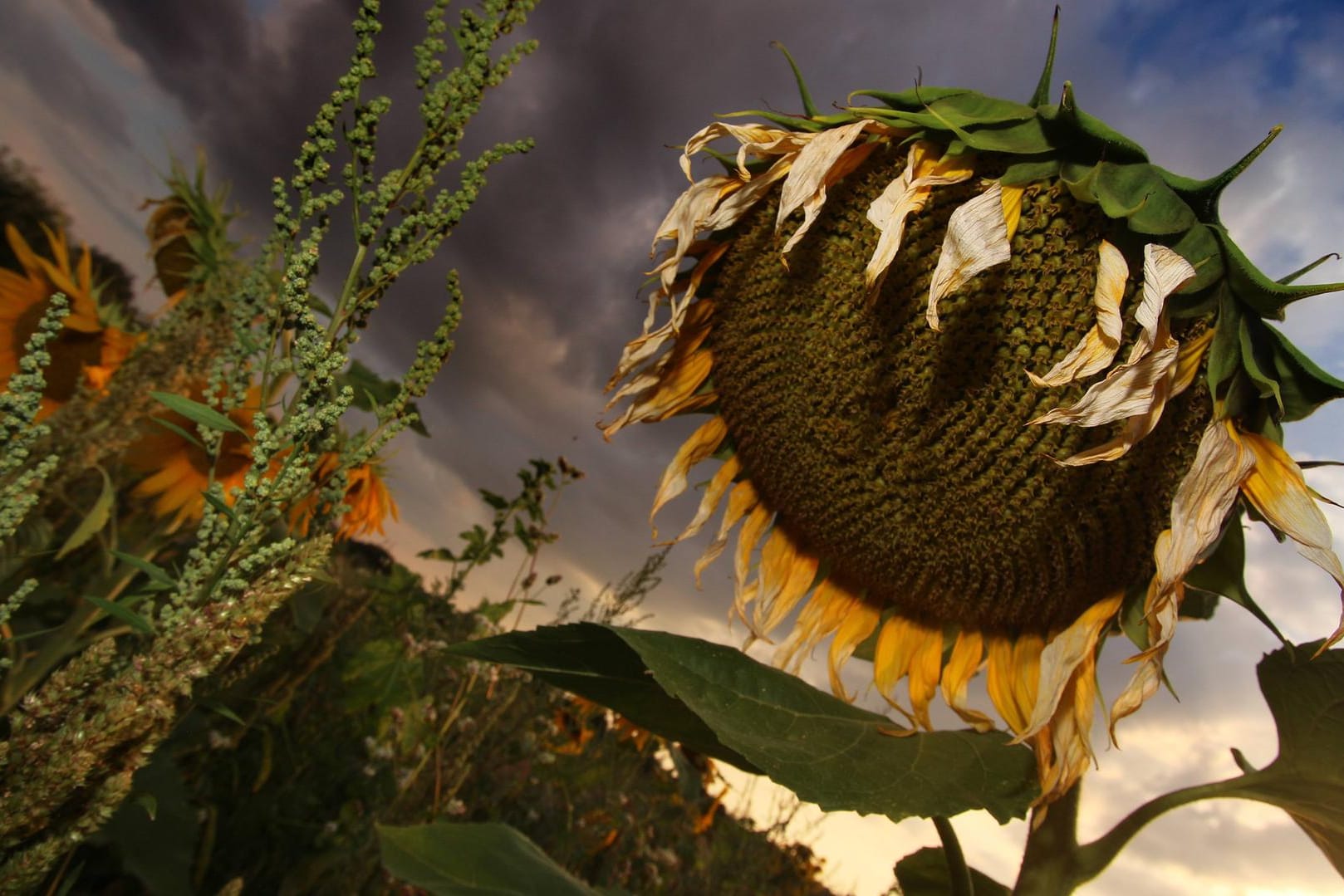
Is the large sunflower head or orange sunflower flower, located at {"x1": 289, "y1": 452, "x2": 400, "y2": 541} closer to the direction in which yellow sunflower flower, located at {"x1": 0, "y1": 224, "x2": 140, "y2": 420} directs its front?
the large sunflower head

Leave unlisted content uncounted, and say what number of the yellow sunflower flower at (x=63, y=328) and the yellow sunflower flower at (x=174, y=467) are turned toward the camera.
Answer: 2

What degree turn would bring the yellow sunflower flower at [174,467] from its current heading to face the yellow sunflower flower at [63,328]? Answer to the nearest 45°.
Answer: approximately 90° to its right

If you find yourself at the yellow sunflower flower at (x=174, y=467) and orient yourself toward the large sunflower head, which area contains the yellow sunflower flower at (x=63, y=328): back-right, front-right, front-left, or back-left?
back-right

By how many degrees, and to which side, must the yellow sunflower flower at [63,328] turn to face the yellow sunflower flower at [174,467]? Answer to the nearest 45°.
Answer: approximately 90° to its left

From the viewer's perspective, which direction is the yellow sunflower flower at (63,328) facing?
toward the camera

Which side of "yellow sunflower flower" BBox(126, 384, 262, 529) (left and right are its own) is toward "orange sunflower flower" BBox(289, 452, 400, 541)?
left

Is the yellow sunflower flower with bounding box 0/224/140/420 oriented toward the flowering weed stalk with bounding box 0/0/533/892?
yes

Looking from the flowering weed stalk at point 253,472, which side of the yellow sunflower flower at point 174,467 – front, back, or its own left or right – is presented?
front

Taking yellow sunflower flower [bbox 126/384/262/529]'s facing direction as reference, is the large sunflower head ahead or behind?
ahead

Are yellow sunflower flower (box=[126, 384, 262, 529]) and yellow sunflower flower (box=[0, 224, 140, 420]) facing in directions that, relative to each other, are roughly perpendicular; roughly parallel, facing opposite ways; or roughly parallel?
roughly parallel

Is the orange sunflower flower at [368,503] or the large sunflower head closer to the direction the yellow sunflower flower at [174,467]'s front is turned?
the large sunflower head
